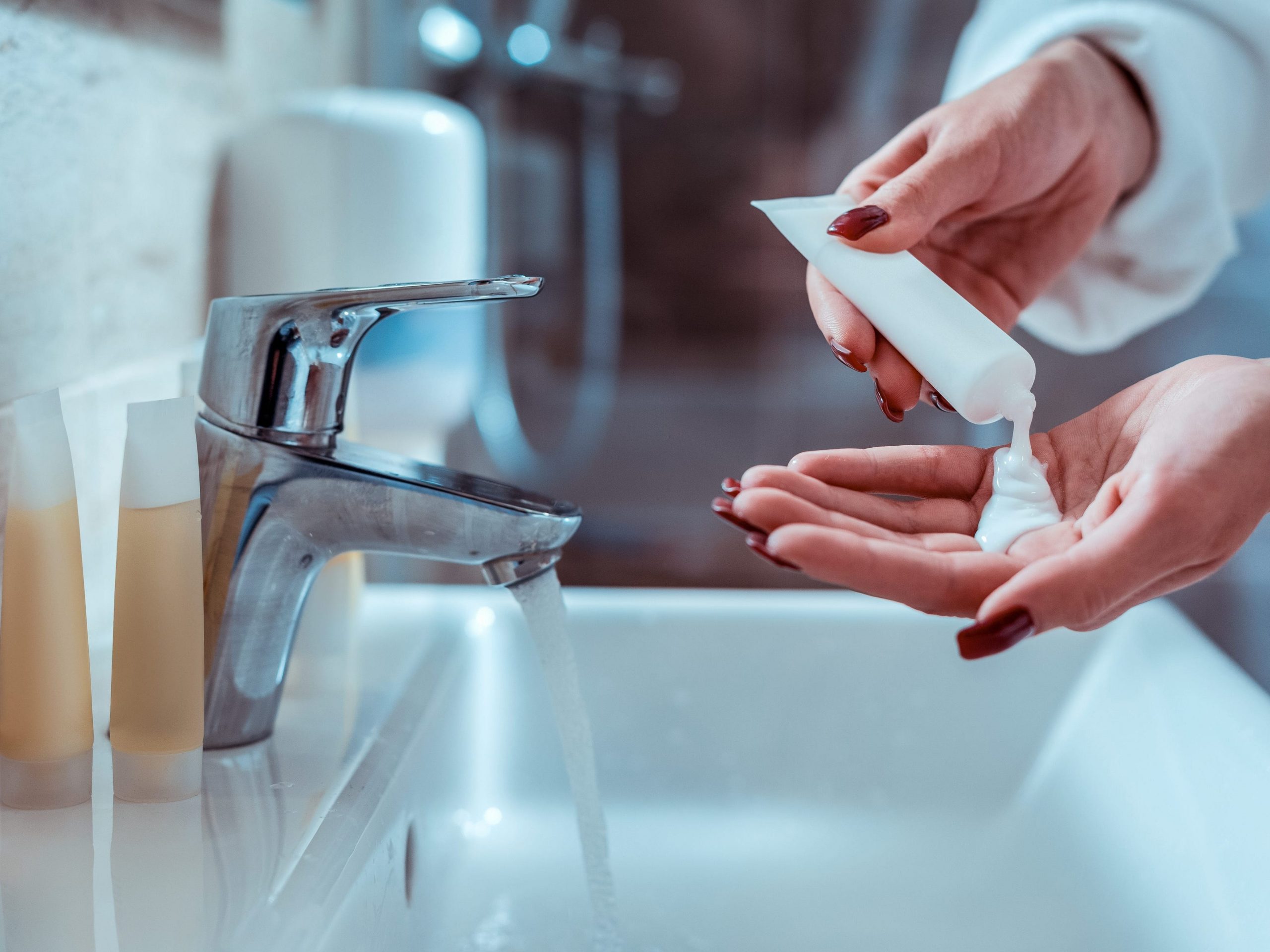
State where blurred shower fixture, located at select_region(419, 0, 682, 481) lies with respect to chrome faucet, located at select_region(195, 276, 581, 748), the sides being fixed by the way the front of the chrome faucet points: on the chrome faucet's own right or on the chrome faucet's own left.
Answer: on the chrome faucet's own left

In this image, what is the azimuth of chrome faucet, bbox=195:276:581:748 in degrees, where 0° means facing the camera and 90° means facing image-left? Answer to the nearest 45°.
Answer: approximately 270°

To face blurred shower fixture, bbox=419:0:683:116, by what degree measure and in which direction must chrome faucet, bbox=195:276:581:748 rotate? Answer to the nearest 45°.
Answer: approximately 90° to its left
